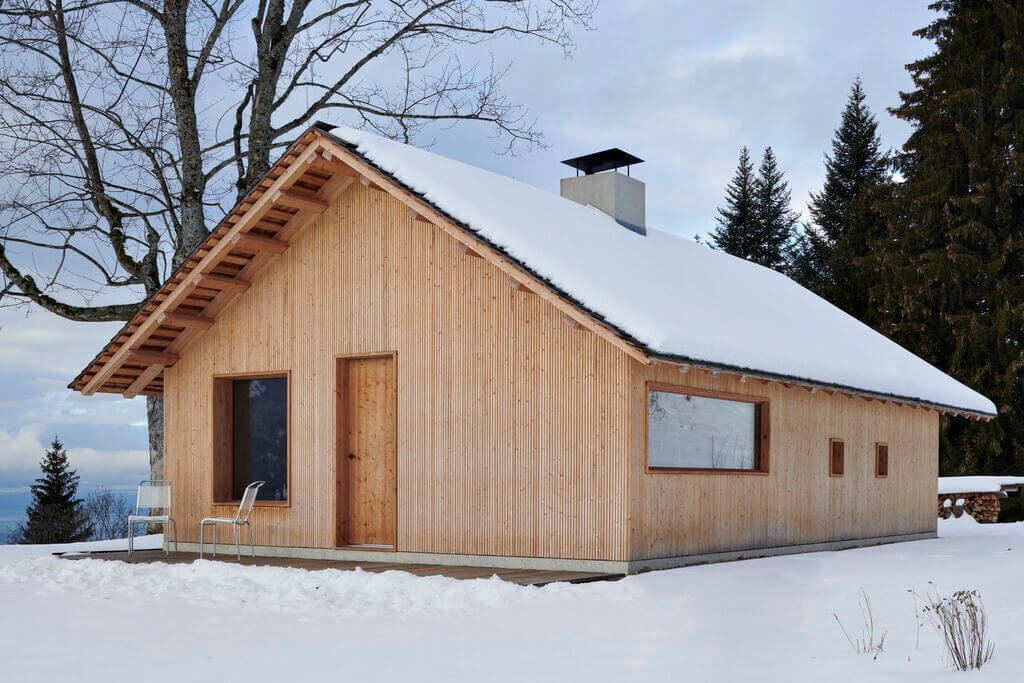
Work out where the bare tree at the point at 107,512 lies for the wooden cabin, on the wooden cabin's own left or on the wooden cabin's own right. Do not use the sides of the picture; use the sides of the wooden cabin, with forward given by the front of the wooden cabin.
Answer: on the wooden cabin's own right

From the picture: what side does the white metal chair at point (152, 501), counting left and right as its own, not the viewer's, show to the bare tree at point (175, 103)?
back

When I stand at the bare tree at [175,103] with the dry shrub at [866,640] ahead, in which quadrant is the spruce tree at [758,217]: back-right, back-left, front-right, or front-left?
back-left

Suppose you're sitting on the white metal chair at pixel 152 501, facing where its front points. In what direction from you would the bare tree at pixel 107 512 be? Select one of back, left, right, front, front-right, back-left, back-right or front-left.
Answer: back

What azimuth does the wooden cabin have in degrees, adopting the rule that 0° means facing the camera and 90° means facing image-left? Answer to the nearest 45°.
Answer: approximately 45°
